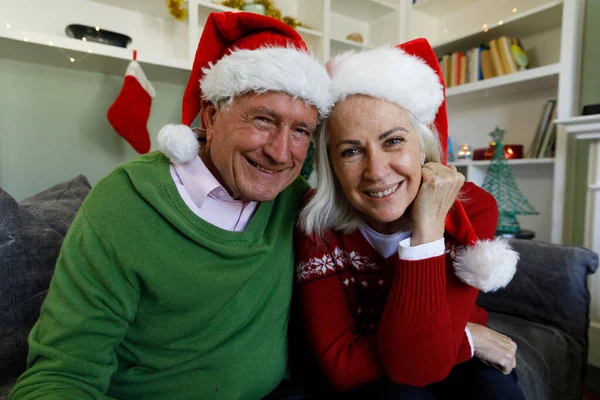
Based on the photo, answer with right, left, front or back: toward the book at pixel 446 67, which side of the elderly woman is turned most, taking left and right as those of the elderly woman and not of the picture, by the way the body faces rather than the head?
back

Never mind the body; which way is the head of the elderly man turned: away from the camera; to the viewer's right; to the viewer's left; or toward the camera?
toward the camera

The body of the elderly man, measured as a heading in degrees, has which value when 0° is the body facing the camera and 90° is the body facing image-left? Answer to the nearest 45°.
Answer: approximately 315°

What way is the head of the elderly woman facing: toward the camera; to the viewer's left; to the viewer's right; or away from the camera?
toward the camera

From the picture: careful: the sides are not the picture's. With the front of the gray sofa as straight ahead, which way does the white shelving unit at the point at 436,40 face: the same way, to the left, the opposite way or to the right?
the same way

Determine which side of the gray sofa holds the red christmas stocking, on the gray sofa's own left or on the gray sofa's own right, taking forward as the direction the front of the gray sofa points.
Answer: on the gray sofa's own right

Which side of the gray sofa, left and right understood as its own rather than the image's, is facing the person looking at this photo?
front

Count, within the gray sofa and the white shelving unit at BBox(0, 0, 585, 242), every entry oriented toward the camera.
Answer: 2

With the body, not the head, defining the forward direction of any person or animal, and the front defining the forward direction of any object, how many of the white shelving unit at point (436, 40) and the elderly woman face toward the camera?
2

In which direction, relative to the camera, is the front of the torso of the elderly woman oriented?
toward the camera
